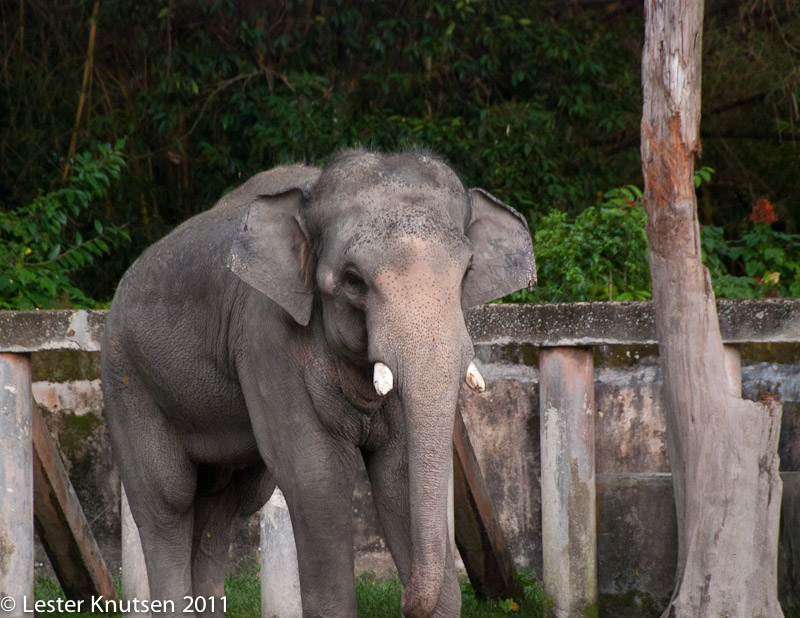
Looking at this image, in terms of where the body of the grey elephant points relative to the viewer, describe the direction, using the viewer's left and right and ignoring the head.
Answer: facing the viewer and to the right of the viewer

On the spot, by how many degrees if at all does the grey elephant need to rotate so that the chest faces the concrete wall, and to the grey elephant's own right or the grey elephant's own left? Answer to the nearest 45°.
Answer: approximately 135° to the grey elephant's own left

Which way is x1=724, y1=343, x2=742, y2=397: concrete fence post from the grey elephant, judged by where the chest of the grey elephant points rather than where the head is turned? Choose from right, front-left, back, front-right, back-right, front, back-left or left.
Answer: left

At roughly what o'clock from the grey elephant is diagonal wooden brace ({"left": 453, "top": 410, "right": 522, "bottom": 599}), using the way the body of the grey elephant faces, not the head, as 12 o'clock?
The diagonal wooden brace is roughly at 8 o'clock from the grey elephant.

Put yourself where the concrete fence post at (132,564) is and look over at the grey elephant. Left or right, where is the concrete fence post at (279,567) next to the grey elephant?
left

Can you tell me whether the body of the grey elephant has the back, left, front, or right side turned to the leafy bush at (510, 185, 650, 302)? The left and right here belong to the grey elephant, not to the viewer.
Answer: left

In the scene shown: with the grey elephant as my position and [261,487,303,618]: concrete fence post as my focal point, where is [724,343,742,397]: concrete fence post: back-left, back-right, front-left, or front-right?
front-right

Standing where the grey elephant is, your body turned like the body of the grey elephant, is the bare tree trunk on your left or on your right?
on your left

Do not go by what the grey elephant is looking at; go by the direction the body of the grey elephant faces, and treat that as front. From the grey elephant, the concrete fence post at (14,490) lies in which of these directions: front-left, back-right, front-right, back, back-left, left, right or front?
back
